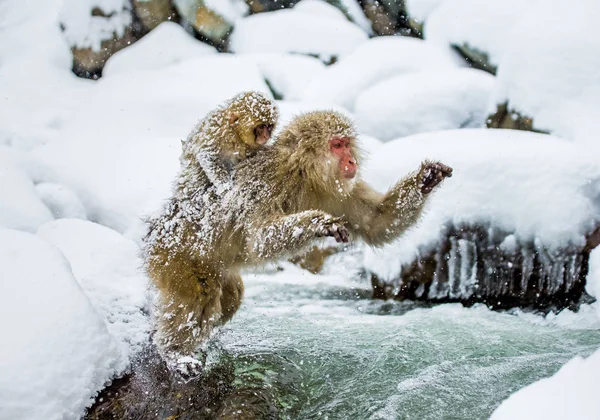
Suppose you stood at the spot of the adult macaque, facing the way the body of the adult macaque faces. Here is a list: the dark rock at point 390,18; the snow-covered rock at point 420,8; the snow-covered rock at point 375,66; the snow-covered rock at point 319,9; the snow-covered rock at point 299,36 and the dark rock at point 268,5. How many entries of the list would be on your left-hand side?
6

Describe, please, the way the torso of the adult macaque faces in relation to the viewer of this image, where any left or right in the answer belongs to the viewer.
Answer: facing to the right of the viewer

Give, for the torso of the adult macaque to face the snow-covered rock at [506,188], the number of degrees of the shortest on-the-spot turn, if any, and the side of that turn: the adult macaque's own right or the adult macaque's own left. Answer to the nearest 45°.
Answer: approximately 45° to the adult macaque's own left

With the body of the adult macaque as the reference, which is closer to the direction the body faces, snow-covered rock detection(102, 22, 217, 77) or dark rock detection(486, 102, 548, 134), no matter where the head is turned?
the dark rock

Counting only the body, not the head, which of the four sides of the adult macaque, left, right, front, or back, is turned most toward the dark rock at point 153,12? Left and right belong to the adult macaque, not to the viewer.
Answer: left

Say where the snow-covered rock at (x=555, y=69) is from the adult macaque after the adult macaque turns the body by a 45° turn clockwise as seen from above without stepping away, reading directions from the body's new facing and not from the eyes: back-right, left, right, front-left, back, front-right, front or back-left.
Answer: left

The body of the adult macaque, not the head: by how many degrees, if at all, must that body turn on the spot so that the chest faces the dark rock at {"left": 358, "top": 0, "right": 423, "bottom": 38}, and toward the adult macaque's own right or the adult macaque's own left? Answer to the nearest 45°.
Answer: approximately 90° to the adult macaque's own left

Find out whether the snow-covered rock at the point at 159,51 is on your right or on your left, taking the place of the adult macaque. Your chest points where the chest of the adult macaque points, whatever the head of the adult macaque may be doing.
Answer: on your left

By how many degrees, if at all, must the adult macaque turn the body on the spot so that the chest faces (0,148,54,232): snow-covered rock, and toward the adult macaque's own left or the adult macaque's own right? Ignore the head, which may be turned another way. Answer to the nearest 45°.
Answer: approximately 135° to the adult macaque's own left

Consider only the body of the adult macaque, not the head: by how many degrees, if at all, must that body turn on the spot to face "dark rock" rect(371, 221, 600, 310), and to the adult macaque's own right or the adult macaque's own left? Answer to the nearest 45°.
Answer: approximately 45° to the adult macaque's own left

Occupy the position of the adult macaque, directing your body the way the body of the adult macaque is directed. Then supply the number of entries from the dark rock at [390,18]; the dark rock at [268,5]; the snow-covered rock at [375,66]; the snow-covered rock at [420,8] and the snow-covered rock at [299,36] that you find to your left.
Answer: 5
